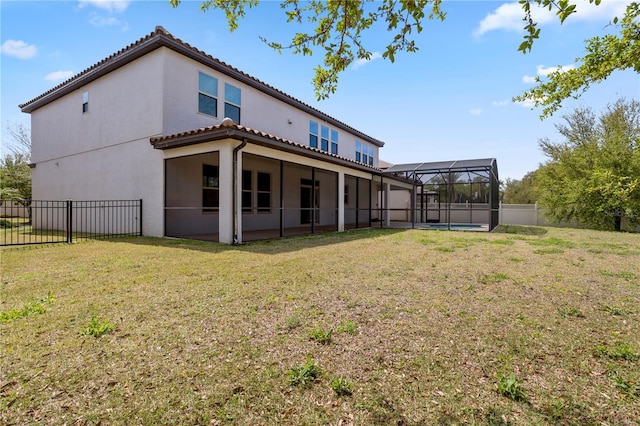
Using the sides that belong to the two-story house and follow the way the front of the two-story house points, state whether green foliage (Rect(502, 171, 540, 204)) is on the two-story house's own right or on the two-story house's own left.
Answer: on the two-story house's own right

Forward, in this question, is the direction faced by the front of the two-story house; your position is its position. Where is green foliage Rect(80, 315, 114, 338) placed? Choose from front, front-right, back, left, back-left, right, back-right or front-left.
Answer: back-left

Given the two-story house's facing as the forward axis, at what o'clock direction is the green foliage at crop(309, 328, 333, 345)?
The green foliage is roughly at 7 o'clock from the two-story house.

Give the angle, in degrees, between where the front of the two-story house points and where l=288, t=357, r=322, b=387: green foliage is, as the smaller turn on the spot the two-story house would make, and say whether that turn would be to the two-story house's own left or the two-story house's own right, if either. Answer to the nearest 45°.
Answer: approximately 135° to the two-story house's own left

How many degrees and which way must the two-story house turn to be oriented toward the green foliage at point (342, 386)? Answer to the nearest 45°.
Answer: approximately 135° to its left

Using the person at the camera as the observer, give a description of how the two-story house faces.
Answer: facing away from the viewer and to the left of the viewer

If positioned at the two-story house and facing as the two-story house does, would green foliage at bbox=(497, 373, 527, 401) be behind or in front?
behind

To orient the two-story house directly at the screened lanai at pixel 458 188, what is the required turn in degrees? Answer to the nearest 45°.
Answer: approximately 135° to its right
